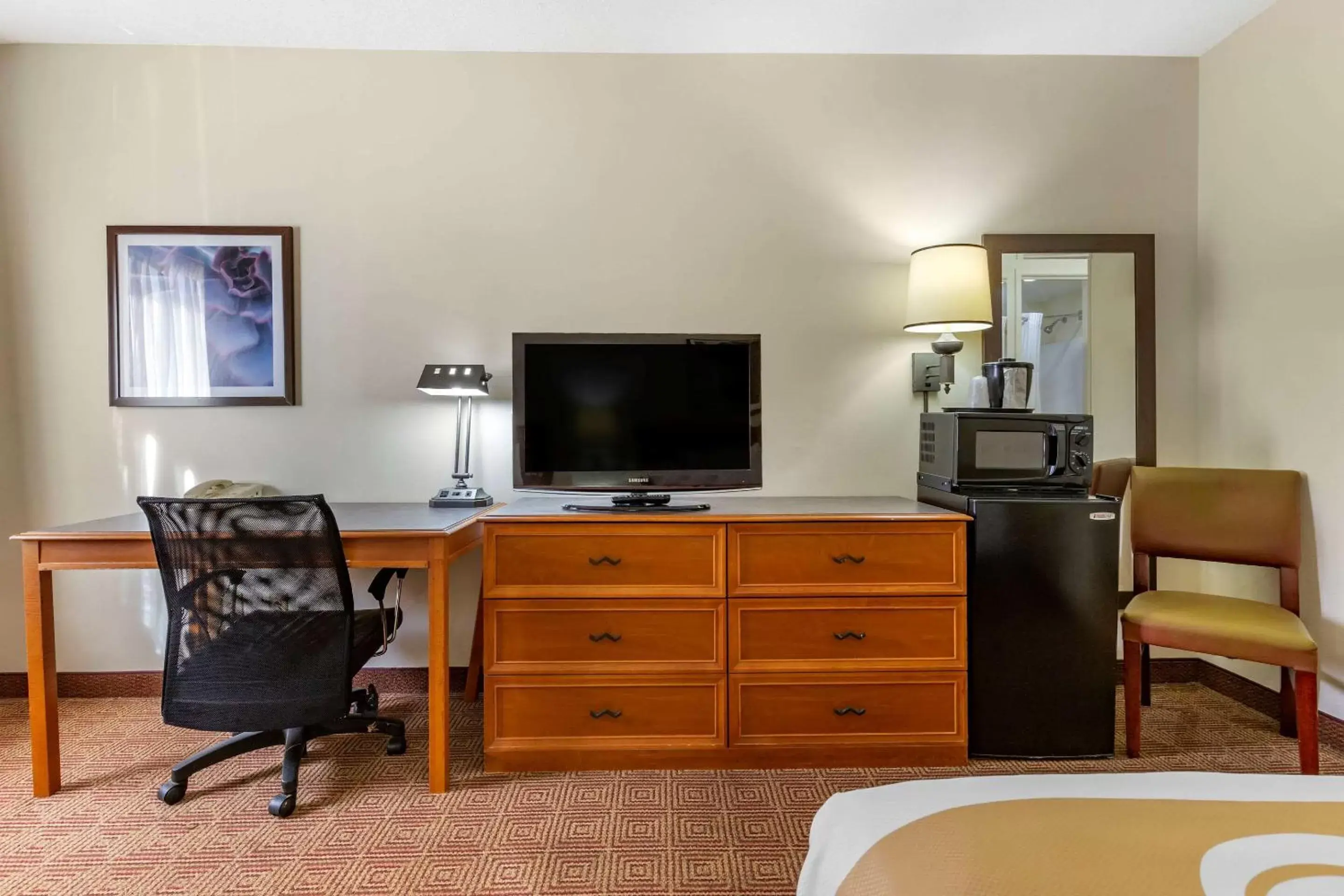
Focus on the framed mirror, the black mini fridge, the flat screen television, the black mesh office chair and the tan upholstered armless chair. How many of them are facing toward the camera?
4

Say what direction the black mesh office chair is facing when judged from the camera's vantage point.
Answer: facing away from the viewer and to the right of the viewer

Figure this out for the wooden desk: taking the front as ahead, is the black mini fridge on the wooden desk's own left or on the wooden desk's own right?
on the wooden desk's own left

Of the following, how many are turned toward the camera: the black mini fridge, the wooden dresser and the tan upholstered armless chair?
3

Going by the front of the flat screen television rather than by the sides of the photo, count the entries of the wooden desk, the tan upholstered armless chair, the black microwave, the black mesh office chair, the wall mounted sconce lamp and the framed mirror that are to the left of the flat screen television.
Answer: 4

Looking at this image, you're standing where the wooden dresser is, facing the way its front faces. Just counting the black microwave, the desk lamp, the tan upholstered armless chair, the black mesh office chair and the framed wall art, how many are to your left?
2
